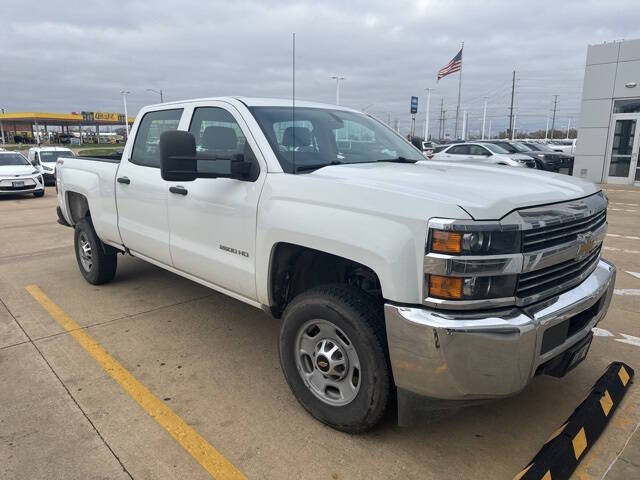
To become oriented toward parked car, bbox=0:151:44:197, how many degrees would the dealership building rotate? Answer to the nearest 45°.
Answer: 0° — it already faces it

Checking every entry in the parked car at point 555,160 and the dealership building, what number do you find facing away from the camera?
0

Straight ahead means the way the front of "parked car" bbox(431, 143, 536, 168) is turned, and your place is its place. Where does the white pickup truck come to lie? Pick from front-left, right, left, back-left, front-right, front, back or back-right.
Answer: front-right

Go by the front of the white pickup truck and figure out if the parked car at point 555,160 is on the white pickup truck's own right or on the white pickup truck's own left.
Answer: on the white pickup truck's own left

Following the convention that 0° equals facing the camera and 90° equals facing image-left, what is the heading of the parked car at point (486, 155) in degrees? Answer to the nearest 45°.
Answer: approximately 315°

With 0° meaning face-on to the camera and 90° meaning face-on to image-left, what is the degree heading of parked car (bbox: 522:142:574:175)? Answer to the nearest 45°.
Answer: approximately 315°

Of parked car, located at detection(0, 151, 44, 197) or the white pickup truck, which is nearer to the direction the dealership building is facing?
the white pickup truck

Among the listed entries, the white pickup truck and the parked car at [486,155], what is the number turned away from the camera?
0

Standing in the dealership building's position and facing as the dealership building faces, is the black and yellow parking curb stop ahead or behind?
ahead

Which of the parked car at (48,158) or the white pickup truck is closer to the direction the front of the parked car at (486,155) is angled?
the white pickup truck

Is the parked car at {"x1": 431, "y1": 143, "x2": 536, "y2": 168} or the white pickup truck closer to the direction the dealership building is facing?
the white pickup truck

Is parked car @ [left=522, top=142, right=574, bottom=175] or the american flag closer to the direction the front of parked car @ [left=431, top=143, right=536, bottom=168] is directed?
the parked car

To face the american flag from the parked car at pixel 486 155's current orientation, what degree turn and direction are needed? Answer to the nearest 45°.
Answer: approximately 135° to its left

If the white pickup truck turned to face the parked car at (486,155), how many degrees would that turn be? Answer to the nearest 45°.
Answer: approximately 135° to its left

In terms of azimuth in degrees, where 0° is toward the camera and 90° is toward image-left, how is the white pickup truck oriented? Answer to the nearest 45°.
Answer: approximately 315°
